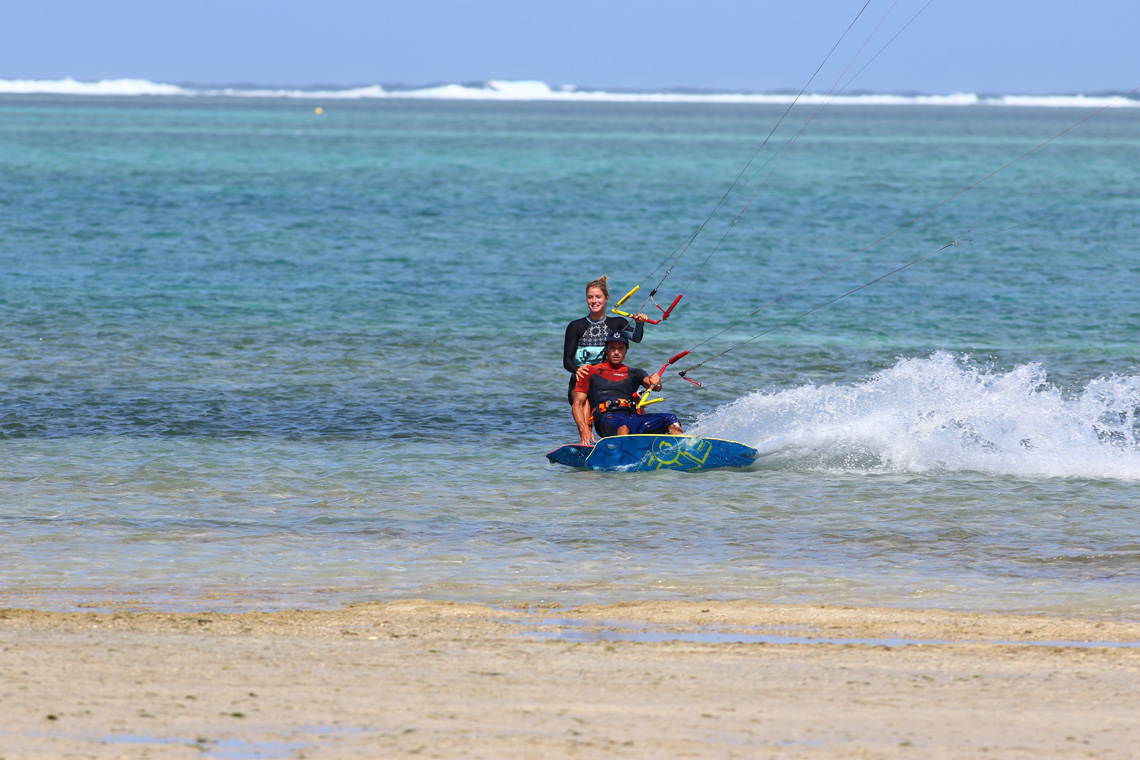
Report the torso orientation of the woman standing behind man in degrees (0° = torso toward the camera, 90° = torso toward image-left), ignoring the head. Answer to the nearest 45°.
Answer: approximately 0°
